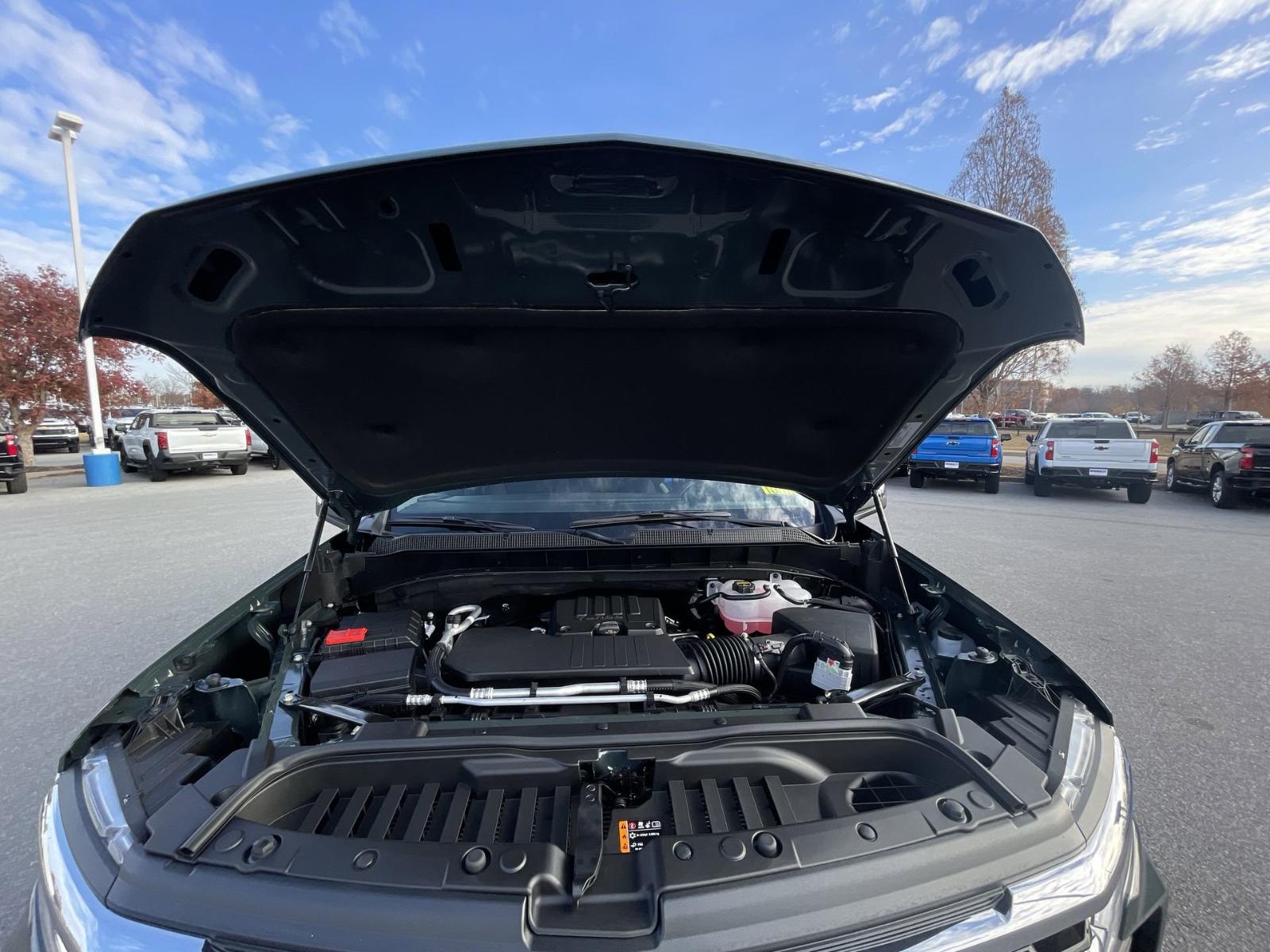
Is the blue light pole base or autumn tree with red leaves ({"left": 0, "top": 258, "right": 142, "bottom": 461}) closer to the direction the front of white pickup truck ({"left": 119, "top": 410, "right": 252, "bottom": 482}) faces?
the autumn tree with red leaves

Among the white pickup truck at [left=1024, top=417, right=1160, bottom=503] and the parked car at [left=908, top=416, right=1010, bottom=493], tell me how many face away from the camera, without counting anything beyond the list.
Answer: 2

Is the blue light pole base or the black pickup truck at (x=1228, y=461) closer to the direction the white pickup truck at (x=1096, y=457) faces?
the black pickup truck

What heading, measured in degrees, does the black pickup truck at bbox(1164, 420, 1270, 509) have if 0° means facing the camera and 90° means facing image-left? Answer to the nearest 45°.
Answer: approximately 135°

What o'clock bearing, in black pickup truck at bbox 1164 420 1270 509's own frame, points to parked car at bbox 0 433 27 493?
The parked car is roughly at 9 o'clock from the black pickup truck.

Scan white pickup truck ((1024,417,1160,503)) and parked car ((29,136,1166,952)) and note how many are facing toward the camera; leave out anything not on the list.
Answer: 1

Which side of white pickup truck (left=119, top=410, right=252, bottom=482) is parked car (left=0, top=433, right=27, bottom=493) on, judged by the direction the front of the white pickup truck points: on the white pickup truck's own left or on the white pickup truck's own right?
on the white pickup truck's own left

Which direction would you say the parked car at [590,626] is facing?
toward the camera

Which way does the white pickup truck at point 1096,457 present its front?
away from the camera

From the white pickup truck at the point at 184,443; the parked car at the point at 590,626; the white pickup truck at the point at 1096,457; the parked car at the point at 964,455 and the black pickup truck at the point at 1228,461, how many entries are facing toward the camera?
1

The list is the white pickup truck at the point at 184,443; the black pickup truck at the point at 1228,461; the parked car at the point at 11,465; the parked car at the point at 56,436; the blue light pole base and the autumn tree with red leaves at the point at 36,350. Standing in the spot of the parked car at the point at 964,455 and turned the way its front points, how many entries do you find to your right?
1

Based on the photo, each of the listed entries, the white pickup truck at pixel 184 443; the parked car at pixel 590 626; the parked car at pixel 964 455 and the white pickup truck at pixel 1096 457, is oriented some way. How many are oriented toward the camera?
1

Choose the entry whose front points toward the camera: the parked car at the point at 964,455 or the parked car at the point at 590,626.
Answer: the parked car at the point at 590,626

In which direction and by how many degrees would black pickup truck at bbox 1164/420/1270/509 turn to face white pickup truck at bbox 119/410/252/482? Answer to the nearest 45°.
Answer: approximately 90° to its left

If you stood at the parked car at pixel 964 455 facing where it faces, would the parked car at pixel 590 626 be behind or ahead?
behind

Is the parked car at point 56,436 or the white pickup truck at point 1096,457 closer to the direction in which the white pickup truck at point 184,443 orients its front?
the parked car

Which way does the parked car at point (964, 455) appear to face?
away from the camera
